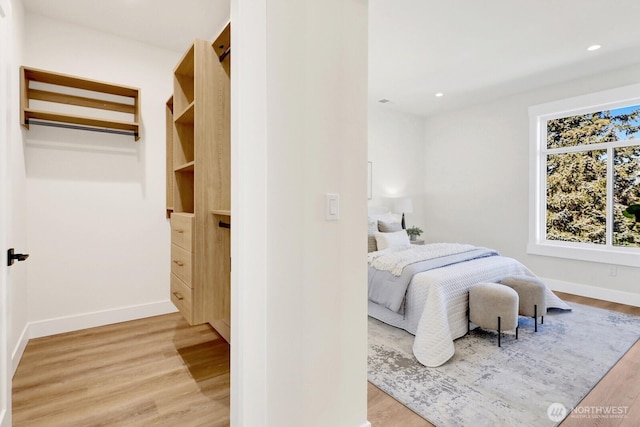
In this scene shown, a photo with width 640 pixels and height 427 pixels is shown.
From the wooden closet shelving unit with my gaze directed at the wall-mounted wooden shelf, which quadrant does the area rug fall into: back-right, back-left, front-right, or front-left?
back-right

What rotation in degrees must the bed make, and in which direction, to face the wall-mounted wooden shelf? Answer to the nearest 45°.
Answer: approximately 90° to its right

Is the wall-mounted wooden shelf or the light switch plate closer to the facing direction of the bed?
the light switch plate

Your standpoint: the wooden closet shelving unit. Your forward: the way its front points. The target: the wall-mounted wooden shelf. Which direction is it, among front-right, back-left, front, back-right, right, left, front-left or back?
right

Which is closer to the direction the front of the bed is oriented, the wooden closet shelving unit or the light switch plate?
the light switch plate

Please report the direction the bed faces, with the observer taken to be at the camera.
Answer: facing the viewer and to the right of the viewer

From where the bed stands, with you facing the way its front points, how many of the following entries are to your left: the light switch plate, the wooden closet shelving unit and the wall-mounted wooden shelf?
0

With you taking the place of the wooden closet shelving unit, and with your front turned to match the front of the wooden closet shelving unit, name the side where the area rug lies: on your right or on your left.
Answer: on your left

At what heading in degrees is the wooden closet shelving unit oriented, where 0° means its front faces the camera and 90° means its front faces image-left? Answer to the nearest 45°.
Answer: approximately 45°

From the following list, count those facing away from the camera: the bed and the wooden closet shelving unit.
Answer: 0

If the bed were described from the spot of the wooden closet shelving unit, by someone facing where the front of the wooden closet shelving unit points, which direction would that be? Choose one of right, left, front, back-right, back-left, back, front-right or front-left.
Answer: back-left

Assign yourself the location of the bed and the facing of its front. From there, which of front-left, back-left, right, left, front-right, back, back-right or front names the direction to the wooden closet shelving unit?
right

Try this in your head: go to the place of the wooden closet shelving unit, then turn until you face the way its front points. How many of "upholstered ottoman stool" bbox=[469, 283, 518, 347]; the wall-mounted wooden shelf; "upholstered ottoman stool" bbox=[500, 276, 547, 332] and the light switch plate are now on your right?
1

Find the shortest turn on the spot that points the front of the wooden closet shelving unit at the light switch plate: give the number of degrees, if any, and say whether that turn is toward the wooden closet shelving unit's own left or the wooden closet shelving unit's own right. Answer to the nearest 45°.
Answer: approximately 90° to the wooden closet shelving unit's own left

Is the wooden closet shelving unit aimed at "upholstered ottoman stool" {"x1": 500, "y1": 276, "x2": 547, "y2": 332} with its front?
no

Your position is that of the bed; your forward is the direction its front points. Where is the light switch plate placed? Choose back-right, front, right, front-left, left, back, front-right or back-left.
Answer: front-right
